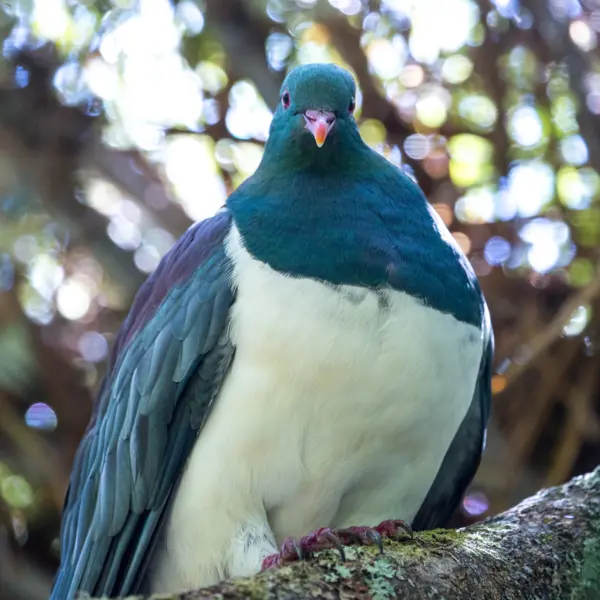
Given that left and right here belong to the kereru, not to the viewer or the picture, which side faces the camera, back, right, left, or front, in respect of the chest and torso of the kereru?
front
